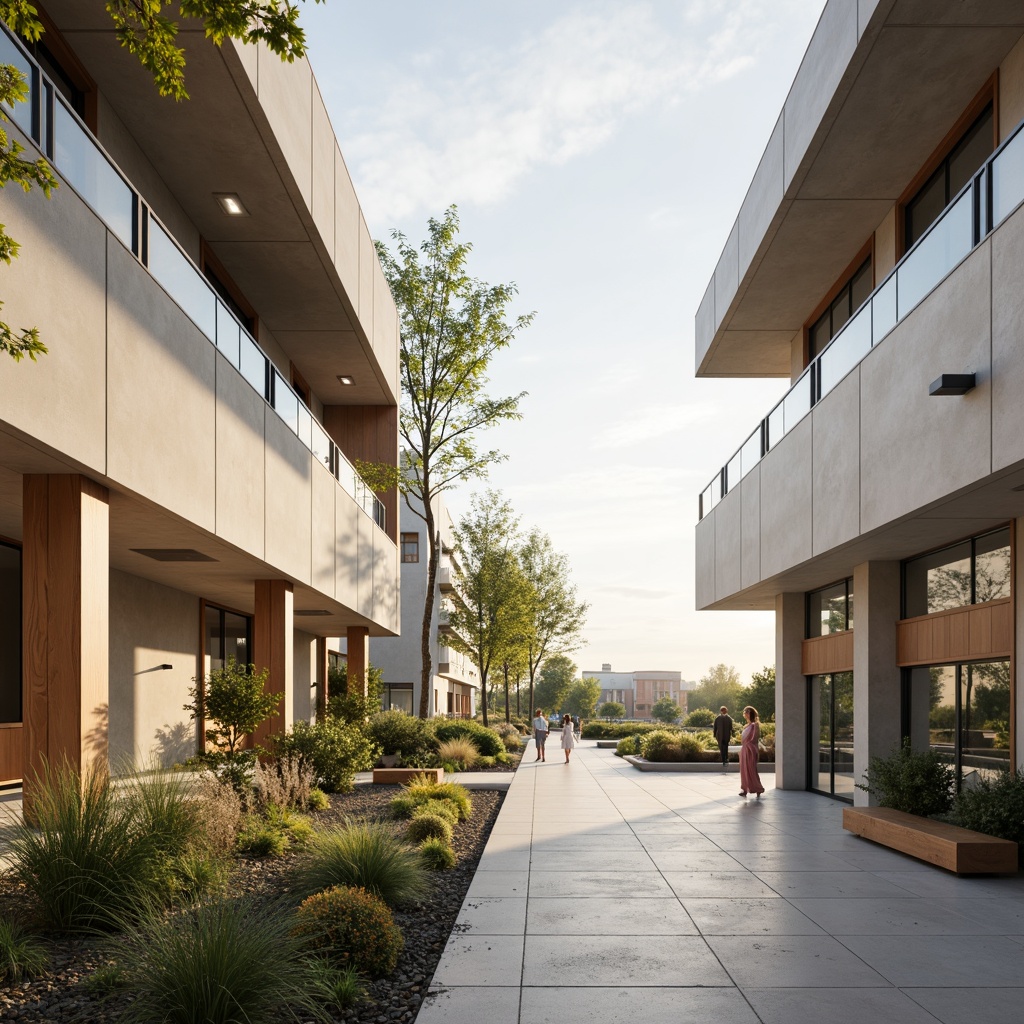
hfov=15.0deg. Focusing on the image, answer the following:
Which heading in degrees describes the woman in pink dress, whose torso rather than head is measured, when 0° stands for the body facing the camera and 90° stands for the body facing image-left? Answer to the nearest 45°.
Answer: approximately 90°

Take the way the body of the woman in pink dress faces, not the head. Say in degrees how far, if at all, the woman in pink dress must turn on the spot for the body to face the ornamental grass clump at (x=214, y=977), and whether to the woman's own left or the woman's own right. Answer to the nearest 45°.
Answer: approximately 90° to the woman's own left

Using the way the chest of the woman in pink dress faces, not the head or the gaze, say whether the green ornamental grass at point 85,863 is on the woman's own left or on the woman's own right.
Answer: on the woman's own left

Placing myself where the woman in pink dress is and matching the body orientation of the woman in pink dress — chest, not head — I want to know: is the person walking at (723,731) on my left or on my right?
on my right

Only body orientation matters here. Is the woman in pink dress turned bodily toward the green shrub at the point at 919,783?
no

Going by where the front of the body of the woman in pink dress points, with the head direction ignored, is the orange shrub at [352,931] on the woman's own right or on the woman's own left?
on the woman's own left
